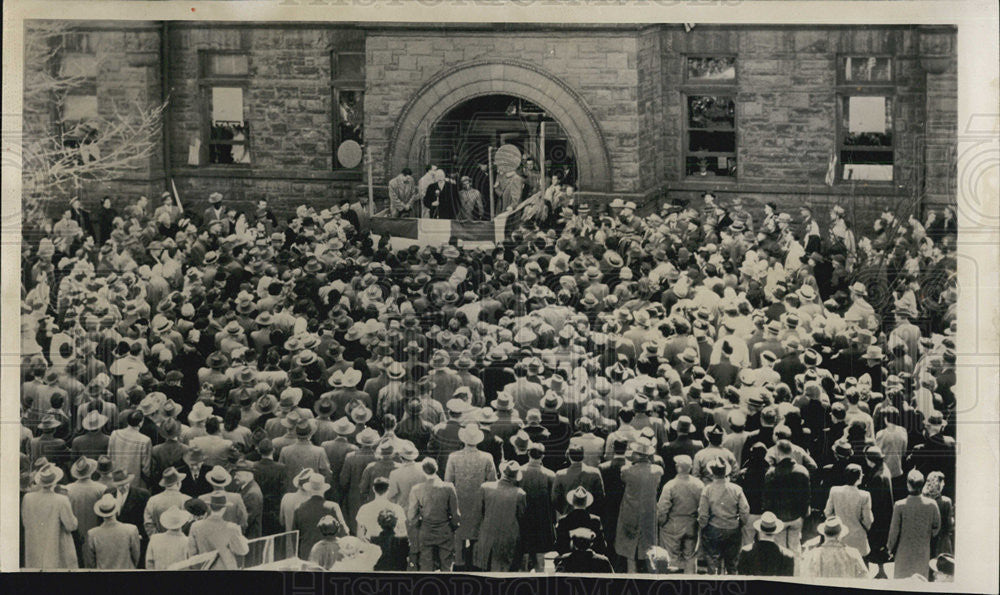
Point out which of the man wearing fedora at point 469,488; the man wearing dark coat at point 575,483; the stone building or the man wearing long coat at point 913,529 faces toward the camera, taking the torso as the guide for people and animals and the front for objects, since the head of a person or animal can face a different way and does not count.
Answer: the stone building

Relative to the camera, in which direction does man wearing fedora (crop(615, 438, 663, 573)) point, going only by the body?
away from the camera

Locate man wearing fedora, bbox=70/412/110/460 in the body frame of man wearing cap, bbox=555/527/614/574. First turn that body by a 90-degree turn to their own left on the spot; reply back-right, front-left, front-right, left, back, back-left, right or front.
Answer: front

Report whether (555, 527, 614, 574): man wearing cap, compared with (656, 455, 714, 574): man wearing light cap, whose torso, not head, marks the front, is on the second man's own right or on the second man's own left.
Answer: on the second man's own left

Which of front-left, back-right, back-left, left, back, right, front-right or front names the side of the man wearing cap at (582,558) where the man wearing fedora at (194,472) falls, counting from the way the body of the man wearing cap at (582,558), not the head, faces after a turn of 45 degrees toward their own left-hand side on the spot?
front-left

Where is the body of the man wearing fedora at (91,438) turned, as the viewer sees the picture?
away from the camera

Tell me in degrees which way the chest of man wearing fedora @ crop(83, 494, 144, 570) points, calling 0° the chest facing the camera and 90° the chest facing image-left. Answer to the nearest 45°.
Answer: approximately 180°

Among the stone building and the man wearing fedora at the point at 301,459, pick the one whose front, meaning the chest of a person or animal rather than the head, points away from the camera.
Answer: the man wearing fedora

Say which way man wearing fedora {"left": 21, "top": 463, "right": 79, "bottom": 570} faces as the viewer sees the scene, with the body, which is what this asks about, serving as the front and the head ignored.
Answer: away from the camera

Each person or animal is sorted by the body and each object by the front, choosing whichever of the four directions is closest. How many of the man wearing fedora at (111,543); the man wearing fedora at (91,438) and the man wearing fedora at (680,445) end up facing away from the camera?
3

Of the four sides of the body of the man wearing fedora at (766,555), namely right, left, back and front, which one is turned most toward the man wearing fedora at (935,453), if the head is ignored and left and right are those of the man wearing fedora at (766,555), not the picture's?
right

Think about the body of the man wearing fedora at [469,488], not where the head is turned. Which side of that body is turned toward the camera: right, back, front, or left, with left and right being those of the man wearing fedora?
back

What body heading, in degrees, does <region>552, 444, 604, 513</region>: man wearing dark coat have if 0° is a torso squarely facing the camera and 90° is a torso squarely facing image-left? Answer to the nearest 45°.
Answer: approximately 180°

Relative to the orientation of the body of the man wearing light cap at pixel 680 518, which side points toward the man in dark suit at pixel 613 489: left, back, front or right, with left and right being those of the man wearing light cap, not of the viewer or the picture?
left

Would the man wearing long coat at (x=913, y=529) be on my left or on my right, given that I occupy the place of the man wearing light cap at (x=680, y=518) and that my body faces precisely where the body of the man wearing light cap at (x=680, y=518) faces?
on my right

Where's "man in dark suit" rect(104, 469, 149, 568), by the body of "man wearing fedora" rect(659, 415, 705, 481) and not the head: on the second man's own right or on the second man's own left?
on the second man's own left

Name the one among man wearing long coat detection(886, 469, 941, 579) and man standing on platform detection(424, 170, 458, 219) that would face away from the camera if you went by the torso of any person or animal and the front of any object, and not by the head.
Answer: the man wearing long coat

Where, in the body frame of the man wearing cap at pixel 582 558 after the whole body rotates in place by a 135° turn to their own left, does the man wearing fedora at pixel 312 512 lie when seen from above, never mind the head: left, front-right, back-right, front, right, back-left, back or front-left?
front-right
